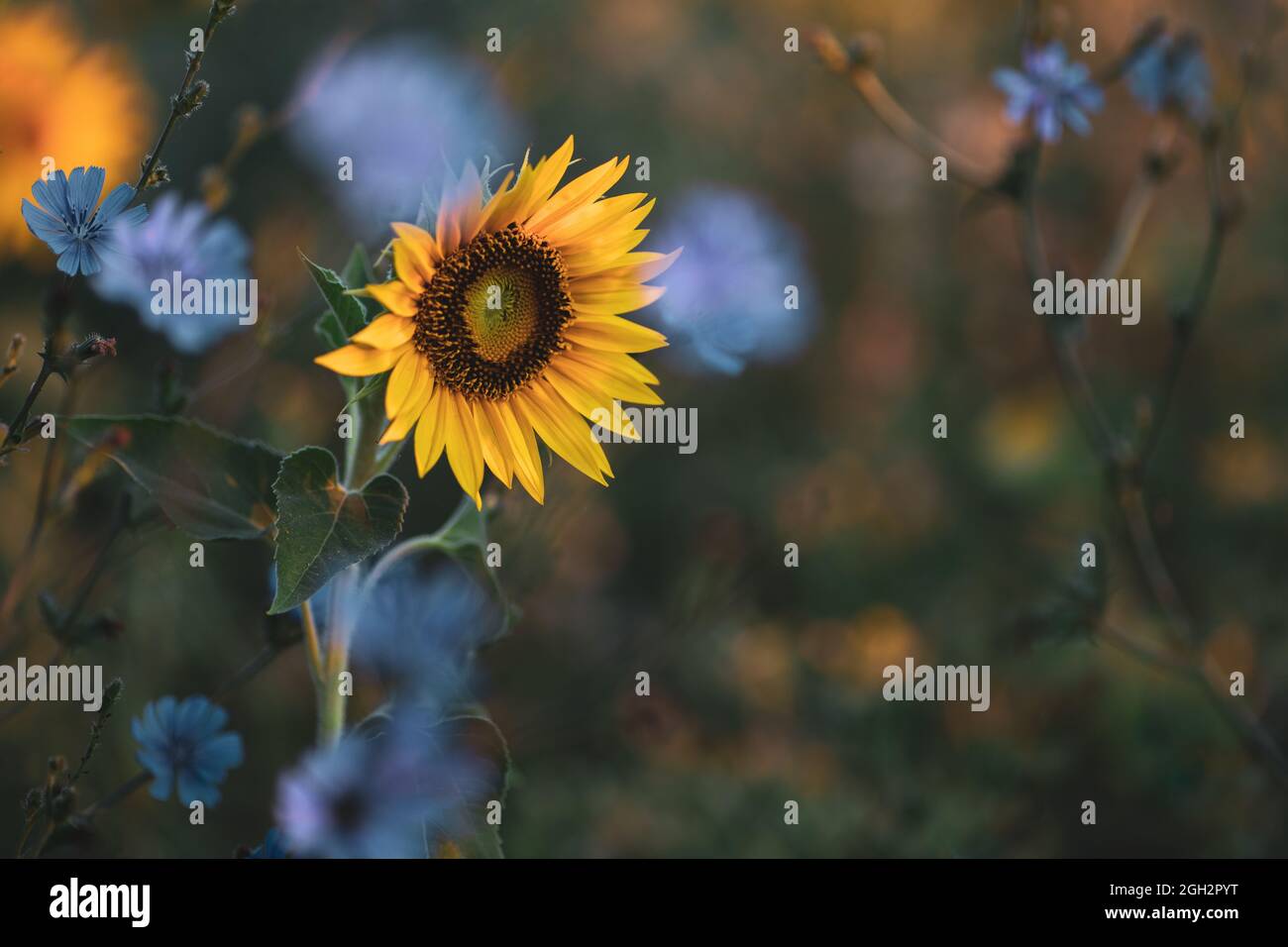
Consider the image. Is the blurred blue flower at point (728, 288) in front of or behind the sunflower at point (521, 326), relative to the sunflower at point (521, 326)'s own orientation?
behind

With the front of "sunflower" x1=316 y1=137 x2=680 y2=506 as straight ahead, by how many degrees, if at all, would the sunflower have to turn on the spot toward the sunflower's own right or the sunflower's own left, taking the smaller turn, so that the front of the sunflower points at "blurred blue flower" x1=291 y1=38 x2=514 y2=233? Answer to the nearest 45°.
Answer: approximately 180°

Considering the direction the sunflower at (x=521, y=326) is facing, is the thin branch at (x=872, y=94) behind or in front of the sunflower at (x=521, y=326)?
behind

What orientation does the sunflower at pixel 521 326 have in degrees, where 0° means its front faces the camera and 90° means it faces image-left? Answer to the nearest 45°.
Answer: approximately 0°
